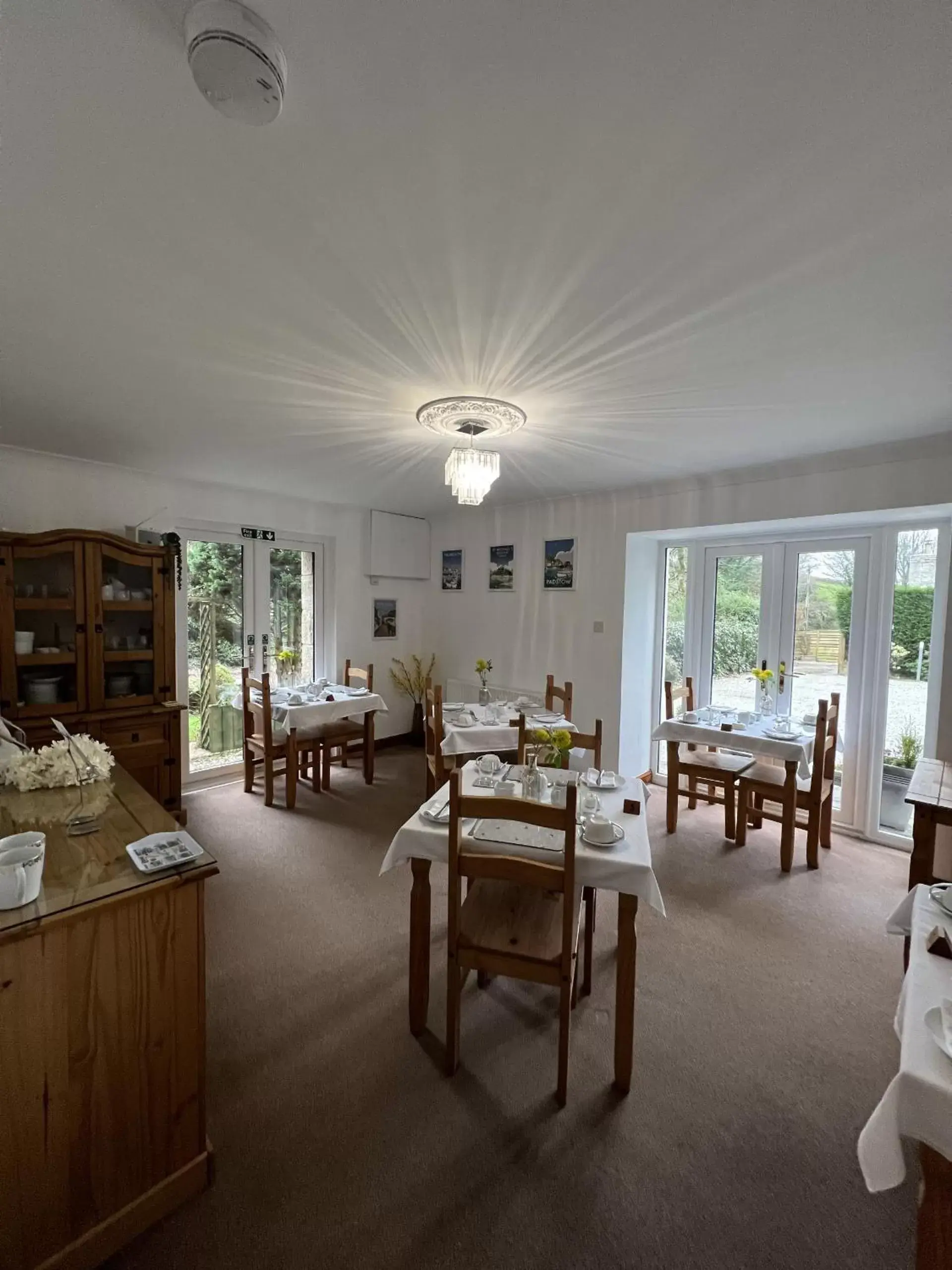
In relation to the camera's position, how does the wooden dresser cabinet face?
facing the viewer and to the right of the viewer

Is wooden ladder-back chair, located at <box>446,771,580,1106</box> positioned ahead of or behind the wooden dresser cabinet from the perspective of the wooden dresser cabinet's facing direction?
ahead

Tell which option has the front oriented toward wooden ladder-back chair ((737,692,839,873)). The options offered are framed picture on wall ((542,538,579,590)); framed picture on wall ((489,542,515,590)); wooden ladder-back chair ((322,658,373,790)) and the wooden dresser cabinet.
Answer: the wooden dresser cabinet

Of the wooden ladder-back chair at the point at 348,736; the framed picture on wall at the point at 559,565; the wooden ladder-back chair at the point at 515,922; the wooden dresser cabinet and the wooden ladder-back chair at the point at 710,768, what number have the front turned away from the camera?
1

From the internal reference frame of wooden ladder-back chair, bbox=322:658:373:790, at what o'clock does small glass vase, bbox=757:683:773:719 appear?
The small glass vase is roughly at 8 o'clock from the wooden ladder-back chair.

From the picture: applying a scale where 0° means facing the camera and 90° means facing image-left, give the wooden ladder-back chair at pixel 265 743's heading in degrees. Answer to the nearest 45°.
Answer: approximately 225°

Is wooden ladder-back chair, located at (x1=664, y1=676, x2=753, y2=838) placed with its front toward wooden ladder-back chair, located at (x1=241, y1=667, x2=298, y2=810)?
no

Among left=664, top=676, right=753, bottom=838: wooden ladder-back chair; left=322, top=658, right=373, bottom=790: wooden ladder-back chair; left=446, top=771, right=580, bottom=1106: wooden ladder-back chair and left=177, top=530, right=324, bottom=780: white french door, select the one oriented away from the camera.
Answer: left=446, top=771, right=580, bottom=1106: wooden ladder-back chair

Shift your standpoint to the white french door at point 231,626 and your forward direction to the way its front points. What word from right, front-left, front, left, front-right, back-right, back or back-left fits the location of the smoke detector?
front-right

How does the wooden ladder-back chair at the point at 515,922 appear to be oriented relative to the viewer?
away from the camera

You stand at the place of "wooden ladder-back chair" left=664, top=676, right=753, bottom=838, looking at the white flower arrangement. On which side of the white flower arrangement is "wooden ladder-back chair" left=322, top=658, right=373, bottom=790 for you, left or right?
right

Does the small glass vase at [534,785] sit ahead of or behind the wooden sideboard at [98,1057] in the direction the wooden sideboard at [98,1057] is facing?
ahead

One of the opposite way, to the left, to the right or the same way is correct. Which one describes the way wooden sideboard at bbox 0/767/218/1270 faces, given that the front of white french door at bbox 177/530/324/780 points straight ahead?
to the left

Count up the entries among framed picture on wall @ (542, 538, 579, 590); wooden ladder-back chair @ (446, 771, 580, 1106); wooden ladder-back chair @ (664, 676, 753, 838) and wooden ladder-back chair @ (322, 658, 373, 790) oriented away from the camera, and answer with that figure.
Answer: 1

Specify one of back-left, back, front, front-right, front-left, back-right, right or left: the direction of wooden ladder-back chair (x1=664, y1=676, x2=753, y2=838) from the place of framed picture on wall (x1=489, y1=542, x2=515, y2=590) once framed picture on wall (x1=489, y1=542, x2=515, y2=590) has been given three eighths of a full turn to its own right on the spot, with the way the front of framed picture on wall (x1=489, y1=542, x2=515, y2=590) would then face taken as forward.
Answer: back-right
